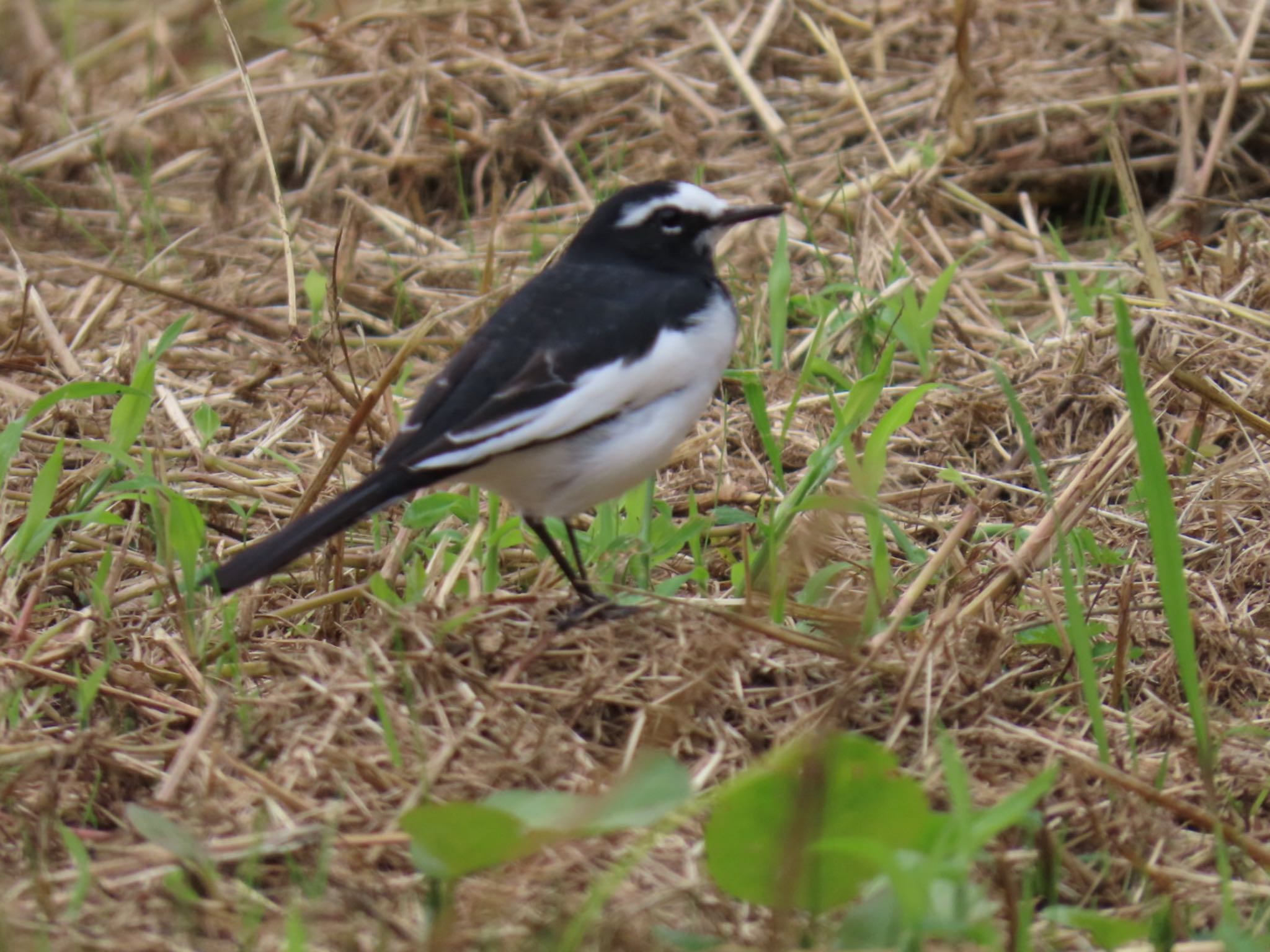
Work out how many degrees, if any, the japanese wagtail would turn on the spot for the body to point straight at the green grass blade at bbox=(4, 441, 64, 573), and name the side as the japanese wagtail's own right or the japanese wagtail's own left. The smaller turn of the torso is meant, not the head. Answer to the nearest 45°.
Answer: approximately 180°

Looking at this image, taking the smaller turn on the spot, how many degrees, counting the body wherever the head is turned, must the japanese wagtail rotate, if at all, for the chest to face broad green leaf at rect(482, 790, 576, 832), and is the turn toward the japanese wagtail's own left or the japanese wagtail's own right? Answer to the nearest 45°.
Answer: approximately 90° to the japanese wagtail's own right

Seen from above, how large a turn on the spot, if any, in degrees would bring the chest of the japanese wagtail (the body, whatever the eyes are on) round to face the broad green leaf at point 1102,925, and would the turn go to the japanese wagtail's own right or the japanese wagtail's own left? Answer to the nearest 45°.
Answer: approximately 90° to the japanese wagtail's own right

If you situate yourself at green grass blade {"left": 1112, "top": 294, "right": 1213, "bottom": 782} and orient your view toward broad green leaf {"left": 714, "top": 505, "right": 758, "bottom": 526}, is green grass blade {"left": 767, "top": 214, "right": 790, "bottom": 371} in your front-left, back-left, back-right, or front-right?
front-right

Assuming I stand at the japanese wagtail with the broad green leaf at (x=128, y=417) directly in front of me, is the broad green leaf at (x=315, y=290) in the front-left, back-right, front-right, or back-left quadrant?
front-right

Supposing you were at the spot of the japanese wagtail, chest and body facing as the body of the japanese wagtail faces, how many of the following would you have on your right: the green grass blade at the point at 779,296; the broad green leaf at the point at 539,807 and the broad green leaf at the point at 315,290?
1

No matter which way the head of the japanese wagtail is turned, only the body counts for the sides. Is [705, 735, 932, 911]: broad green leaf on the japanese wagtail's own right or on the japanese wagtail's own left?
on the japanese wagtail's own right

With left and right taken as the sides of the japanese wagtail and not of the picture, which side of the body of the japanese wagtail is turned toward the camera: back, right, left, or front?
right

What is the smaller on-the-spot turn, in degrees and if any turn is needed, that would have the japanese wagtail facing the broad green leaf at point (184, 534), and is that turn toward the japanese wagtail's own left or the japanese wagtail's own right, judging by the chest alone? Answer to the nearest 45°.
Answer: approximately 180°

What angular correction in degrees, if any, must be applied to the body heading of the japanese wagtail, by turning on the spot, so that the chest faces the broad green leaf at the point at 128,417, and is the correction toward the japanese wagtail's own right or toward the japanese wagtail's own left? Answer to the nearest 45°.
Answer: approximately 135° to the japanese wagtail's own left

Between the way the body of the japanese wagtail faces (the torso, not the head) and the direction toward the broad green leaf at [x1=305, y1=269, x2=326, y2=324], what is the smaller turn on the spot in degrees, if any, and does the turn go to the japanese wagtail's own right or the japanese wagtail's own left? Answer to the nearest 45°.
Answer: approximately 90° to the japanese wagtail's own left

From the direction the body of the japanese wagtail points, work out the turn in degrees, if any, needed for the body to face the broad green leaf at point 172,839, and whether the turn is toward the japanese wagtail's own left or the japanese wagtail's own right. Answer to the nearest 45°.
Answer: approximately 135° to the japanese wagtail's own right

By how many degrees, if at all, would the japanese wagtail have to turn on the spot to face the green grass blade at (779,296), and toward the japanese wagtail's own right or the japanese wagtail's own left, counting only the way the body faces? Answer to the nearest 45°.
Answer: approximately 45° to the japanese wagtail's own left
